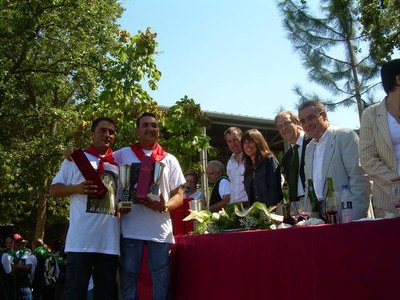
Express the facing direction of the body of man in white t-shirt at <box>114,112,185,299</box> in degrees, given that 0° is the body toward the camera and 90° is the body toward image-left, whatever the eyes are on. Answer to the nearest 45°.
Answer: approximately 0°

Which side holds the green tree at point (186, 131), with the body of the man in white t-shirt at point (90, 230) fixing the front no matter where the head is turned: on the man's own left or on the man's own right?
on the man's own left

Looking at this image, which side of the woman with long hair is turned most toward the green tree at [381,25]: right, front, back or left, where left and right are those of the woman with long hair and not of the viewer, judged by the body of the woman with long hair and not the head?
back

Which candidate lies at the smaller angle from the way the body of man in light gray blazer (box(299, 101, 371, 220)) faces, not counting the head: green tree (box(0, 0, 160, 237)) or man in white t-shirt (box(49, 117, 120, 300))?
the man in white t-shirt

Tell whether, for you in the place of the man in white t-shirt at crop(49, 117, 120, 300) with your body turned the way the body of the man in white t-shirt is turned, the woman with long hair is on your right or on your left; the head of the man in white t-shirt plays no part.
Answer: on your left

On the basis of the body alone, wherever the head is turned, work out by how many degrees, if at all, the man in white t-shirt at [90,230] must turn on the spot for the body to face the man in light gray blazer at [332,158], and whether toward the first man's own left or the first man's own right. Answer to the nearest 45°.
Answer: approximately 45° to the first man's own left

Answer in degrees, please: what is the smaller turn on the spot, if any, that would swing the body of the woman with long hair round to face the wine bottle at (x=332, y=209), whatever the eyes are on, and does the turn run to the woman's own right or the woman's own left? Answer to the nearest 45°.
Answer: approximately 45° to the woman's own left
